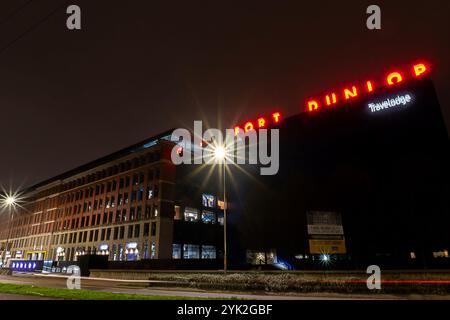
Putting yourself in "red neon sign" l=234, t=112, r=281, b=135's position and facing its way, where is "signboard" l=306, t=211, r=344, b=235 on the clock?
The signboard is roughly at 10 o'clock from the red neon sign.

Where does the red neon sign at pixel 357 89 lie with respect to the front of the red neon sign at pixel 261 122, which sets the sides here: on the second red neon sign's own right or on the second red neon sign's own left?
on the second red neon sign's own left

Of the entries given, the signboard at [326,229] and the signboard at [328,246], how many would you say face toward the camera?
2

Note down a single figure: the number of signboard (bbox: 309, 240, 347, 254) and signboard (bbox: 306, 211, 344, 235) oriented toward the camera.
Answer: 2

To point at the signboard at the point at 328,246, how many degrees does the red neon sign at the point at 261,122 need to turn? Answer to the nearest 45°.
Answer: approximately 45° to its left

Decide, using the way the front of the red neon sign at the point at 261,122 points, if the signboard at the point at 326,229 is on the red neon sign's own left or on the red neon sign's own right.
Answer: on the red neon sign's own left

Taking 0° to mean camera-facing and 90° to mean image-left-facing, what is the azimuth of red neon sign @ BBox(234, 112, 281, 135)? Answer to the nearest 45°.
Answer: approximately 45°
